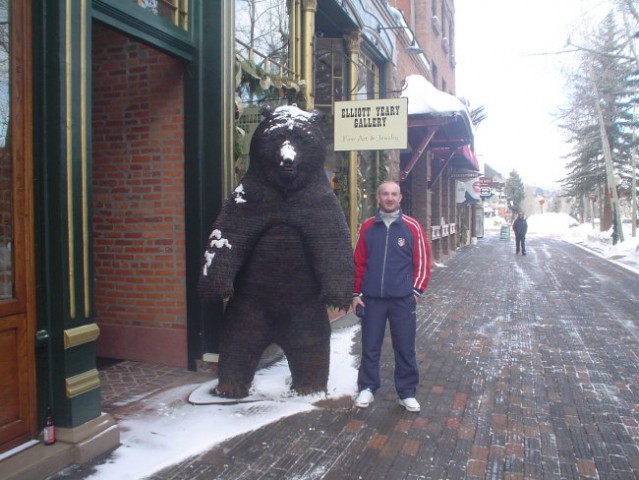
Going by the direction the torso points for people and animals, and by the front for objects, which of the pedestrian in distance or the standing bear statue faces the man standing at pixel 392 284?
the pedestrian in distance

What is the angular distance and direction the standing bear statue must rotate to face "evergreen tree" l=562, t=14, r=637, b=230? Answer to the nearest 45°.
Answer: approximately 135° to its left

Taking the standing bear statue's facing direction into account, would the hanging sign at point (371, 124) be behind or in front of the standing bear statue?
behind

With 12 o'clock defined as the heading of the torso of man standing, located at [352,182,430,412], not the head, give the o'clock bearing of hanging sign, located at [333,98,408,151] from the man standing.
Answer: The hanging sign is roughly at 6 o'clock from the man standing.

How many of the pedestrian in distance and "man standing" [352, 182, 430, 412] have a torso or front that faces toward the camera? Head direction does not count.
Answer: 2

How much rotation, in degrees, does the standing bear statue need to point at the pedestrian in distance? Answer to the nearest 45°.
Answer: approximately 135° to its left

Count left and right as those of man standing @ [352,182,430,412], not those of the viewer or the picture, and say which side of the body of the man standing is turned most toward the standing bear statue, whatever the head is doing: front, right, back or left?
right

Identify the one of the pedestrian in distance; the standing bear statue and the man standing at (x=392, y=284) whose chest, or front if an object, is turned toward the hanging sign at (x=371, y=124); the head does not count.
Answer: the pedestrian in distance

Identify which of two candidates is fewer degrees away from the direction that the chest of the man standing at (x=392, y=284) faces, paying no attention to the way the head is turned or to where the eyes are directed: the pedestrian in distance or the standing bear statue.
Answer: the standing bear statue
